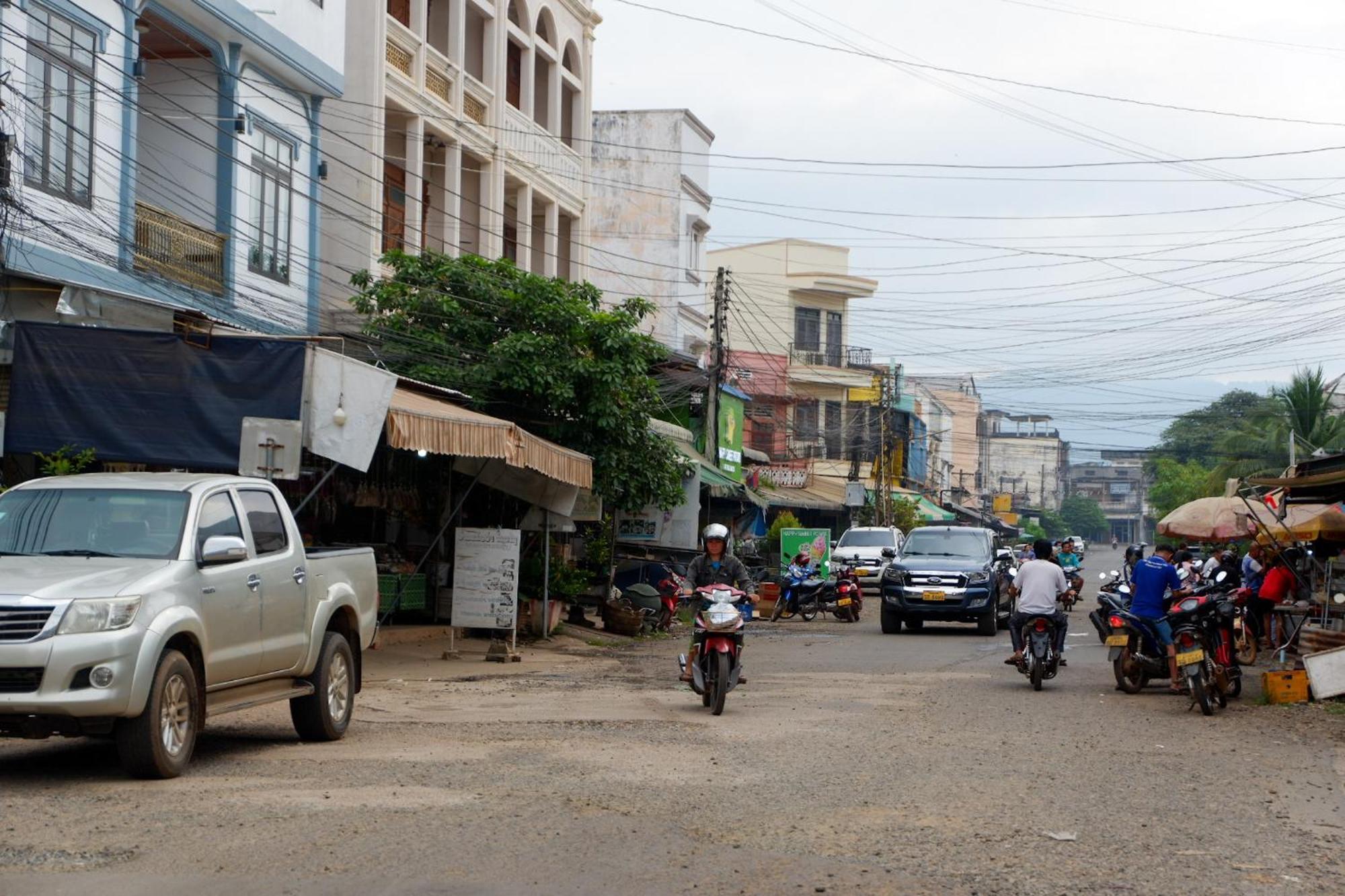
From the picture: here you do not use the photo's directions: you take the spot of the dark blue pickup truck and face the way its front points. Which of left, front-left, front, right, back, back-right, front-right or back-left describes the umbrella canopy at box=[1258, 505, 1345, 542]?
front-left

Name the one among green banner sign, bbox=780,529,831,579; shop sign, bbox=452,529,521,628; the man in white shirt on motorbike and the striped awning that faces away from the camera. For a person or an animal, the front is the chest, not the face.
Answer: the man in white shirt on motorbike

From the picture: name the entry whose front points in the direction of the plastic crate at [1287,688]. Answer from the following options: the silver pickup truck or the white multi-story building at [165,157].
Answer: the white multi-story building

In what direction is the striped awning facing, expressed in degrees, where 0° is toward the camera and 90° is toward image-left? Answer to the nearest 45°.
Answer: approximately 315°

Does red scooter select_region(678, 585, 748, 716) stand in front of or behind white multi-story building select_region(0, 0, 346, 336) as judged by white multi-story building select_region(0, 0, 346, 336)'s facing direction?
in front

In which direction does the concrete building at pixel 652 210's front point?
to the viewer's right

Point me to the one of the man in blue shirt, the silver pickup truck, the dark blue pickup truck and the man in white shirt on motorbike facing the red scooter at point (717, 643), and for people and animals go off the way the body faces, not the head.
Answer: the dark blue pickup truck

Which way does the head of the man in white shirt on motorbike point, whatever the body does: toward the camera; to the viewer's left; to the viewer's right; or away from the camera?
away from the camera

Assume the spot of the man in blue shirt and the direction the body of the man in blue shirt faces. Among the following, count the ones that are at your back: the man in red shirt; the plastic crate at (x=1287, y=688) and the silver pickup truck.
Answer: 1

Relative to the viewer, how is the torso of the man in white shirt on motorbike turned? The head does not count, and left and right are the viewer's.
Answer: facing away from the viewer

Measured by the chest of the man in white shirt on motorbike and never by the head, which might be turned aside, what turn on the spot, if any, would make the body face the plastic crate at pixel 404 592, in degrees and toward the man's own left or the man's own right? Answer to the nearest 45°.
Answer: approximately 90° to the man's own left
